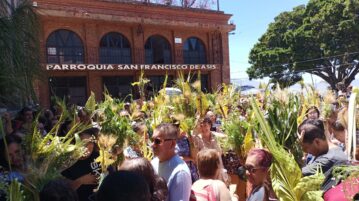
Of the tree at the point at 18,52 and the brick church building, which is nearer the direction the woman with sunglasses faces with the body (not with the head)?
the tree

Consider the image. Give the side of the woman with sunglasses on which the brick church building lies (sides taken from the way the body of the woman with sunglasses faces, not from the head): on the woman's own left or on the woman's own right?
on the woman's own right

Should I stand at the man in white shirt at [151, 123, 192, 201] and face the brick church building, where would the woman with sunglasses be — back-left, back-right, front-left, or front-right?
back-right

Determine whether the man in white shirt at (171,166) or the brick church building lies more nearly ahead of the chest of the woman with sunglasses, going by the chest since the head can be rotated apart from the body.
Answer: the man in white shirt

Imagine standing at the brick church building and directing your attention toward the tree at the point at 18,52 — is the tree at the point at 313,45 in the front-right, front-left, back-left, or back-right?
back-left

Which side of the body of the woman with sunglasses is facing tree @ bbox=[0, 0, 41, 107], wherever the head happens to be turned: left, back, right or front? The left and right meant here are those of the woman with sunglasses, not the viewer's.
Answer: right

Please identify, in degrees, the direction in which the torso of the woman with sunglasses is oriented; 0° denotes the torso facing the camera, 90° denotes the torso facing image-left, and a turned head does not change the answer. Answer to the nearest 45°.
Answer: approximately 45°

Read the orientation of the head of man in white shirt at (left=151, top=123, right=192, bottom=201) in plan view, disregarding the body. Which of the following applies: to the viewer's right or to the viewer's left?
to the viewer's left
